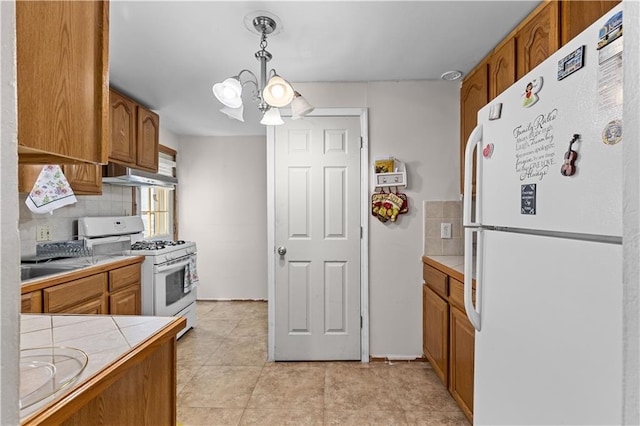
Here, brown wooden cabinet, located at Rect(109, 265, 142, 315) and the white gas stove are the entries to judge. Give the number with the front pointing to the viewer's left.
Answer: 0

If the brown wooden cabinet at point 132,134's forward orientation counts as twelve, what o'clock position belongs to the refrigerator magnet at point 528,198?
The refrigerator magnet is roughly at 1 o'clock from the brown wooden cabinet.

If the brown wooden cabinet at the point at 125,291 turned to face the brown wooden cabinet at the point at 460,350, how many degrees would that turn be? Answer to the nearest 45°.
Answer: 0° — it already faces it

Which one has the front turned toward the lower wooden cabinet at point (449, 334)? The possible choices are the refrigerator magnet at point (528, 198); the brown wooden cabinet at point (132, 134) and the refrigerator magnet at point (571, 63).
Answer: the brown wooden cabinet

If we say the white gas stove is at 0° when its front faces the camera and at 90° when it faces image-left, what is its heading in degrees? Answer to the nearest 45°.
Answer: approximately 315°

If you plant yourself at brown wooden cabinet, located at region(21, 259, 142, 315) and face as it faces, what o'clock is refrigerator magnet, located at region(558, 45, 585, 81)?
The refrigerator magnet is roughly at 1 o'clock from the brown wooden cabinet.

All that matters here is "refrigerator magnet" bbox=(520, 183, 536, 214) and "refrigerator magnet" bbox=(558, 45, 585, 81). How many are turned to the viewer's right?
0

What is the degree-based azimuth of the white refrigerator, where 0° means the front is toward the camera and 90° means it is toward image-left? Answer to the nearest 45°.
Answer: approximately 45°

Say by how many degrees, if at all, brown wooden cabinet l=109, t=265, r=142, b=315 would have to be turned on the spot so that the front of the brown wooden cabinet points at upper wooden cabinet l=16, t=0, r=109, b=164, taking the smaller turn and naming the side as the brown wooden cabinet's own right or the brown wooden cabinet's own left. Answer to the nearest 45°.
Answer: approximately 45° to the brown wooden cabinet's own right

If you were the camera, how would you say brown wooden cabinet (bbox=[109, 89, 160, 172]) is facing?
facing the viewer and to the right of the viewer

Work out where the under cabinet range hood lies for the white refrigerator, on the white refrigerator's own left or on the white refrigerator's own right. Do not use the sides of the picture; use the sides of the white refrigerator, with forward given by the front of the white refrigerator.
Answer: on the white refrigerator's own right

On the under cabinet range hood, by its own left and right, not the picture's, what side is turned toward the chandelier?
front
